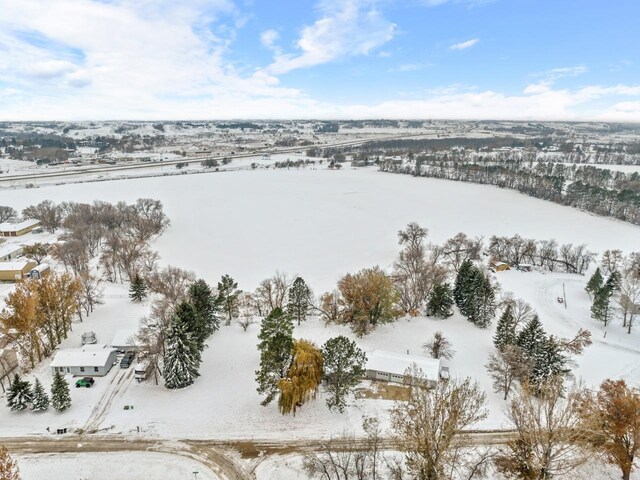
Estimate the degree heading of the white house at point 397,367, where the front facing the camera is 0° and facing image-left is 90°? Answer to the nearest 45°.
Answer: approximately 0°

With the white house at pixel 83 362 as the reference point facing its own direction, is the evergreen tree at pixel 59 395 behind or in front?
in front

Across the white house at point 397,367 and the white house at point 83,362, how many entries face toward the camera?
2

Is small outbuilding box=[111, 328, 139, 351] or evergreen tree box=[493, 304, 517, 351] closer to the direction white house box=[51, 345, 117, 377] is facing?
the evergreen tree

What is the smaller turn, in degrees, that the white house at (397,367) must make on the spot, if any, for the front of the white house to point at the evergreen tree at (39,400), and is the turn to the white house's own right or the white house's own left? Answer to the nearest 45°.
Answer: approximately 45° to the white house's own right

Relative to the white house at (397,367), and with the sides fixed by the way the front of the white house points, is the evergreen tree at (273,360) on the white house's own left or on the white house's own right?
on the white house's own right

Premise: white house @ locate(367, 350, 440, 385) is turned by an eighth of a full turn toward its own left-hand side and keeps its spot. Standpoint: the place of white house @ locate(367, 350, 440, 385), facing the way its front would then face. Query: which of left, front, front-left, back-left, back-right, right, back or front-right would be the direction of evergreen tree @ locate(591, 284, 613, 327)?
left

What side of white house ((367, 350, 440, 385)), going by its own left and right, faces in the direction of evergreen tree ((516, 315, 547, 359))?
left

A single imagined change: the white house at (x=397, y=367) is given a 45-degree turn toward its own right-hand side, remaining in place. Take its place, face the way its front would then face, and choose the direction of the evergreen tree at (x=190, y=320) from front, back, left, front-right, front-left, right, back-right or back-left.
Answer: front-right

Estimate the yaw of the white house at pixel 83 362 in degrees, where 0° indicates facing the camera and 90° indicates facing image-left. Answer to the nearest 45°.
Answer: approximately 0°

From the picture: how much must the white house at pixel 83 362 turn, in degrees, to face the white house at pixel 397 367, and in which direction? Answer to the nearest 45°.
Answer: approximately 45° to its left

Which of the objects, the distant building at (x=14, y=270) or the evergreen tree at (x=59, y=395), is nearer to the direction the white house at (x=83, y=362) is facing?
the evergreen tree
